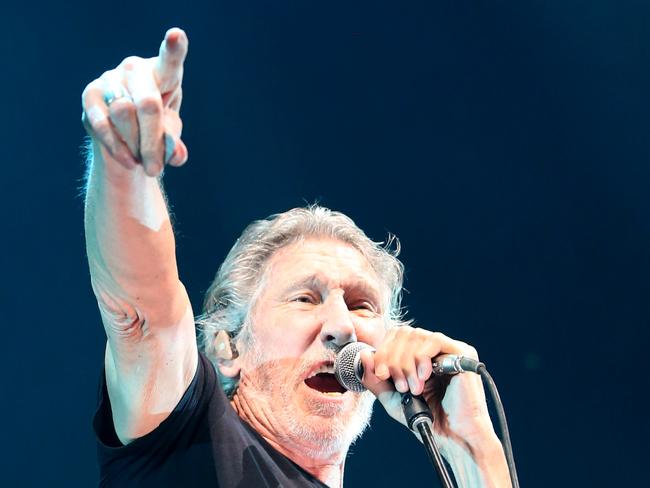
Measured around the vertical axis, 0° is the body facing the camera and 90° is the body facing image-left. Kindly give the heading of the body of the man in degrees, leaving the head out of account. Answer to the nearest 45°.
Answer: approximately 315°

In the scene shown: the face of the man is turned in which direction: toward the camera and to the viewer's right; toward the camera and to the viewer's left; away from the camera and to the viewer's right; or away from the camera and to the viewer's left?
toward the camera and to the viewer's right
